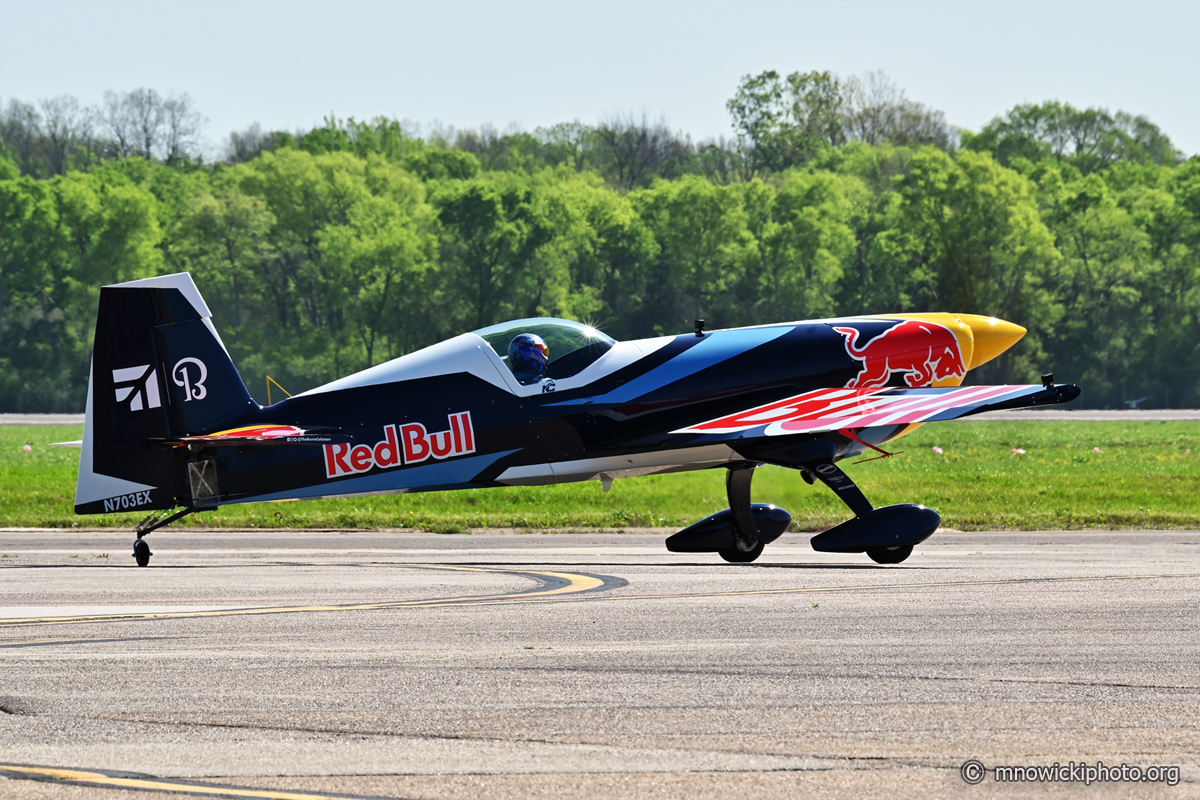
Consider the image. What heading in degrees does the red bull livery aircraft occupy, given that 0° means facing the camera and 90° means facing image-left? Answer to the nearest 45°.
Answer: approximately 225°
